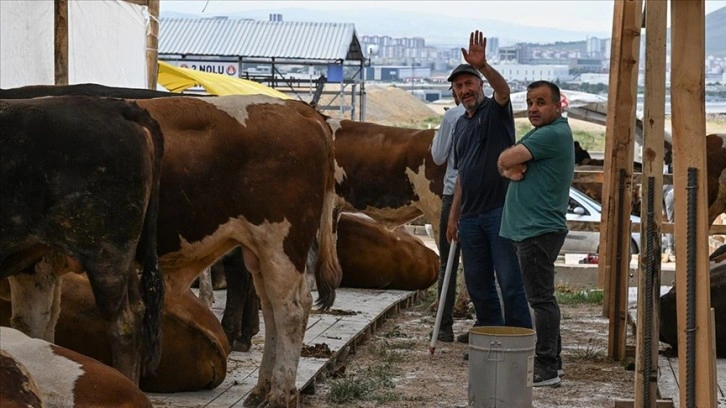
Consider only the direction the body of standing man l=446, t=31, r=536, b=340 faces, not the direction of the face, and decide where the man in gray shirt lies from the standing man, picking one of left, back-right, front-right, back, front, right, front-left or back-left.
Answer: back-right

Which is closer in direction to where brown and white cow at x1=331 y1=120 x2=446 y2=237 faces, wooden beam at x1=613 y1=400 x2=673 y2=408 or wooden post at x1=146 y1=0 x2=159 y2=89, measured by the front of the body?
the wooden post

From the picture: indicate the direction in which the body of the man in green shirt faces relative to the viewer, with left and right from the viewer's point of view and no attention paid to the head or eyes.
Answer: facing to the left of the viewer
